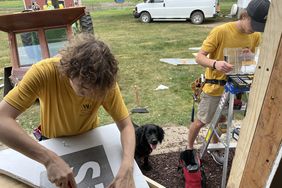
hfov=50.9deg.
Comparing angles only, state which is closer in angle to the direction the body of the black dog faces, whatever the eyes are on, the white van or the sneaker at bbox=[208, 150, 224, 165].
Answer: the sneaker

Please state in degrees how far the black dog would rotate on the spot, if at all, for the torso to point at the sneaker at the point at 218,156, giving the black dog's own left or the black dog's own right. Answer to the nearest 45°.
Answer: approximately 45° to the black dog's own left

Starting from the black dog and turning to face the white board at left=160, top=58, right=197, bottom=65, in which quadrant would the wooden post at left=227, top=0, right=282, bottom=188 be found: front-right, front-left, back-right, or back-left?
back-right

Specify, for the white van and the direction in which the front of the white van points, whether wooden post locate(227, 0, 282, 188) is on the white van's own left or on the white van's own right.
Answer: on the white van's own left

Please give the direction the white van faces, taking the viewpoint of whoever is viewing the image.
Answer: facing to the left of the viewer
